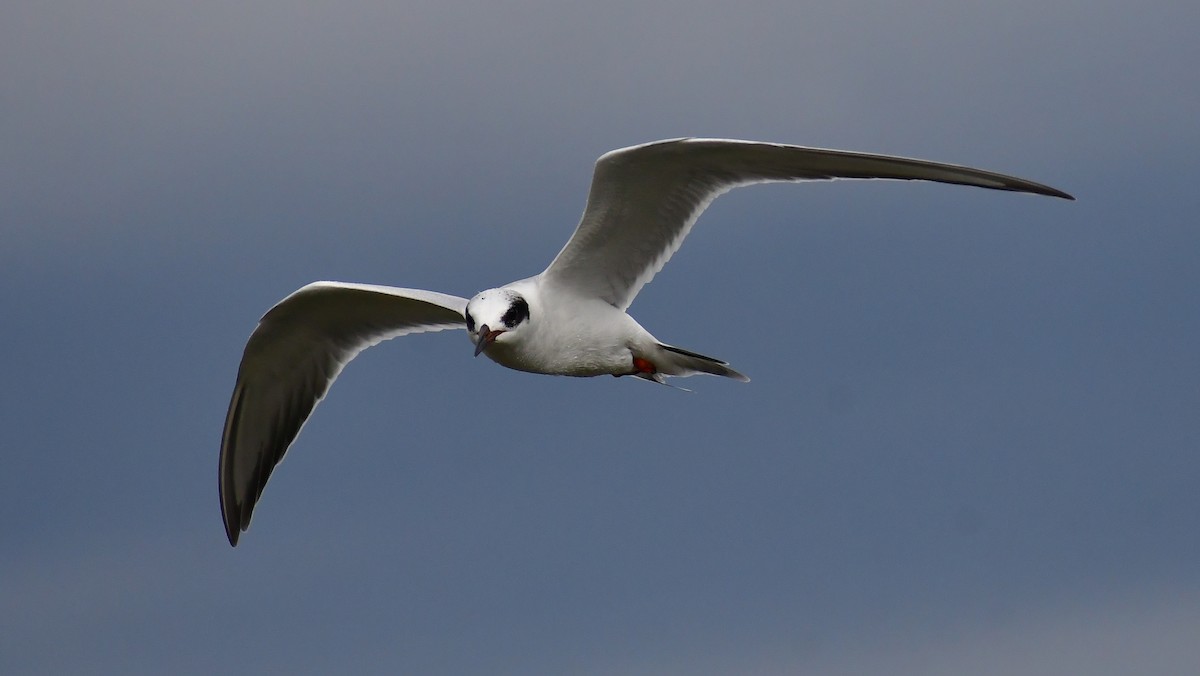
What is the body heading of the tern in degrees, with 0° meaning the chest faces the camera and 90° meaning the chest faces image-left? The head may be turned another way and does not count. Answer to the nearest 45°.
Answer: approximately 45°
